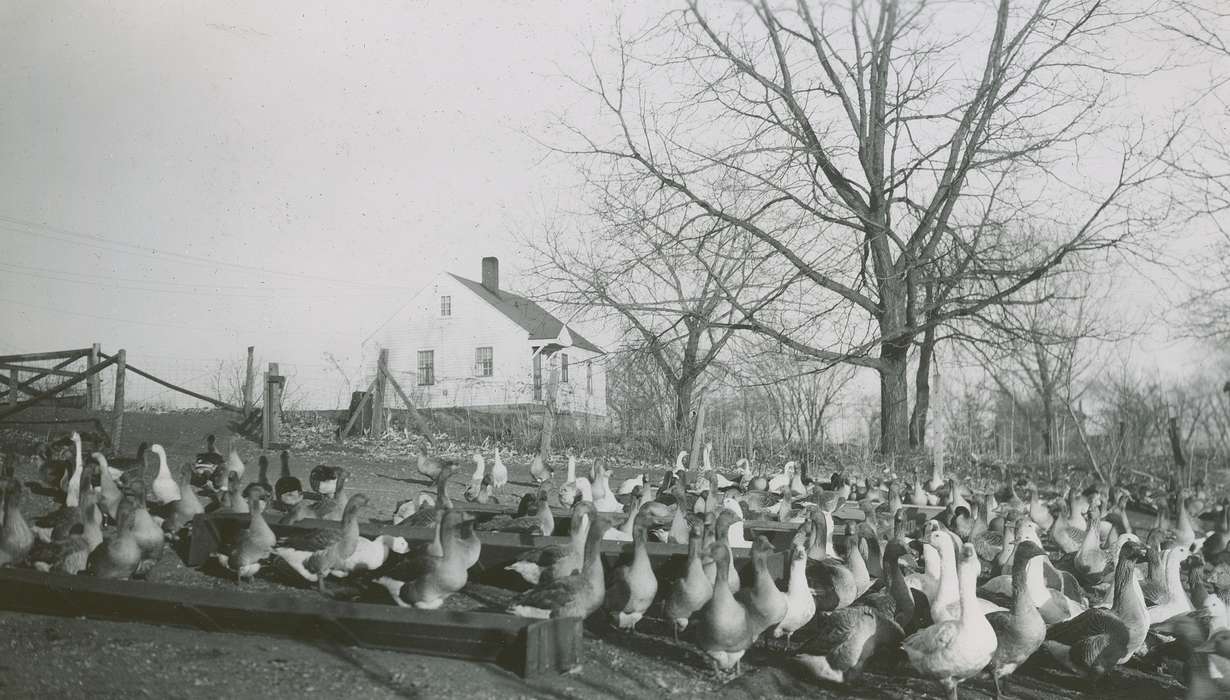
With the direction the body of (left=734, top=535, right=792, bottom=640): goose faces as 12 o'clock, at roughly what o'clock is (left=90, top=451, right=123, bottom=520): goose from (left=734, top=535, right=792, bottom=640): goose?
(left=90, top=451, right=123, bottom=520): goose is roughly at 5 o'clock from (left=734, top=535, right=792, bottom=640): goose.

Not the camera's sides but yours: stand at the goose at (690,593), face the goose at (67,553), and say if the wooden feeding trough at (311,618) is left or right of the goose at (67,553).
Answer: left

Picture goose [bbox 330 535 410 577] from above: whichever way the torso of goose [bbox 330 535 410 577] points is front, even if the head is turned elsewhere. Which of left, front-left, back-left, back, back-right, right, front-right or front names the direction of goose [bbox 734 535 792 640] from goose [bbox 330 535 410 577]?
front-right

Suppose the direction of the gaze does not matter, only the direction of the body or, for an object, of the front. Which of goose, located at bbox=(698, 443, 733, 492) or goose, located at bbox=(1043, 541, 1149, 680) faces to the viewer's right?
goose, located at bbox=(1043, 541, 1149, 680)

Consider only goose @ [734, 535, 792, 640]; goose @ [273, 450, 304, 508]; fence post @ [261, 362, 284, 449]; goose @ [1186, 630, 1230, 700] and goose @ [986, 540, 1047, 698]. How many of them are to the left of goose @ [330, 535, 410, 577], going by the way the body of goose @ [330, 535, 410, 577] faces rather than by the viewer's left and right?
2

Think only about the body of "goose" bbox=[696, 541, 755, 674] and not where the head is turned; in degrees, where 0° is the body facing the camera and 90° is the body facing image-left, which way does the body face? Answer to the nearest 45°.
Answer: approximately 0°

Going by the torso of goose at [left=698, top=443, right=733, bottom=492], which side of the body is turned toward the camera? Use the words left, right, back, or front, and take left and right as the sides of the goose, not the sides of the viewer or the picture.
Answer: left

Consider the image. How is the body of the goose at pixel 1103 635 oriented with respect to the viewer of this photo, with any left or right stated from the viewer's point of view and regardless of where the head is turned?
facing to the right of the viewer

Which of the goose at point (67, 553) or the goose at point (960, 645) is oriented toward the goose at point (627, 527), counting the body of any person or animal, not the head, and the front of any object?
the goose at point (67, 553)

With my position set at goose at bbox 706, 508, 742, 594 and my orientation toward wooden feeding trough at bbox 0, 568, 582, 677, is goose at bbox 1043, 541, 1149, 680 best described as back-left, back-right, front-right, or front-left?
back-left
